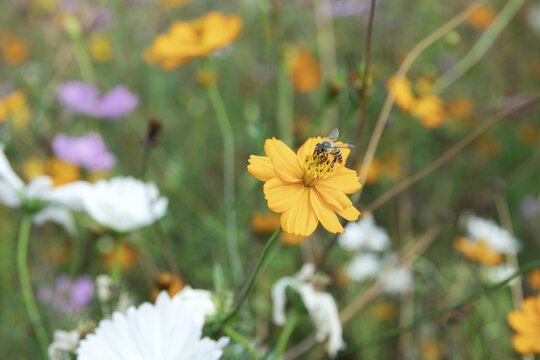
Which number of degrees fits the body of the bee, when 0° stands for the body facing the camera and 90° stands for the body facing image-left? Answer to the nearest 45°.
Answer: approximately 90°
